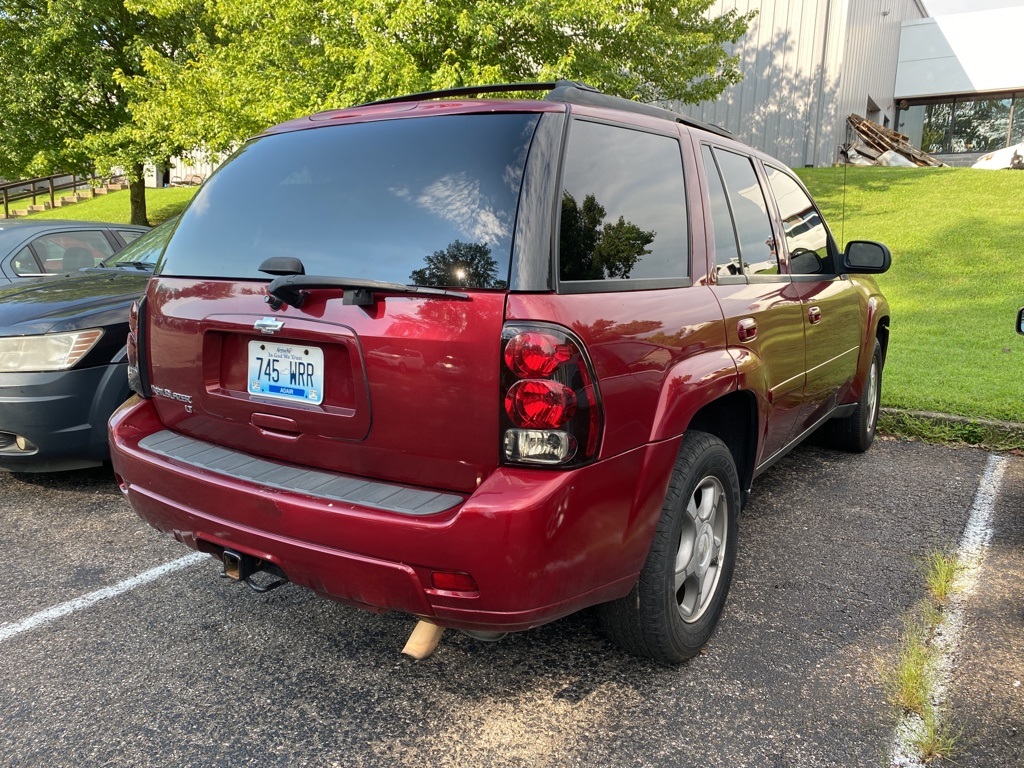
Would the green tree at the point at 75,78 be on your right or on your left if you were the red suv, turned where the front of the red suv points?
on your left

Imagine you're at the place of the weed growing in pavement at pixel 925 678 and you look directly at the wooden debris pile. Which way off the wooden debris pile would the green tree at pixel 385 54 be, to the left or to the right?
left

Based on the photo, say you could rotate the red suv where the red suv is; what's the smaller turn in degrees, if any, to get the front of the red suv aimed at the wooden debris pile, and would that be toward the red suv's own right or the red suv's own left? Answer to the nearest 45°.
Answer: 0° — it already faces it

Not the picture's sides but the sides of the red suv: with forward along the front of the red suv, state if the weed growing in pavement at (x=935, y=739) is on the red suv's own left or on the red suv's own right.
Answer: on the red suv's own right

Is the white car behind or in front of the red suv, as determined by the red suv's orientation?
in front

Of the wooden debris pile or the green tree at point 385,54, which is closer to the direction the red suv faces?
the wooden debris pile

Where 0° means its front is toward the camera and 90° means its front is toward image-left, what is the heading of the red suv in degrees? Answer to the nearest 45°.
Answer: approximately 225°
